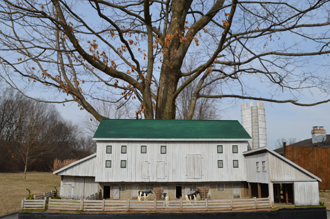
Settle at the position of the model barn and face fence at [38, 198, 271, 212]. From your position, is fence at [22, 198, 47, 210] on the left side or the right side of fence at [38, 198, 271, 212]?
right

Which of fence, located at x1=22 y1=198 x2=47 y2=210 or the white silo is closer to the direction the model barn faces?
the fence

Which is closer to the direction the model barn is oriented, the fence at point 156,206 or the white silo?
the fence

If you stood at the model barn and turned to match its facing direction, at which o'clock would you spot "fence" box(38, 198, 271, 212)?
The fence is roughly at 12 o'clock from the model barn.

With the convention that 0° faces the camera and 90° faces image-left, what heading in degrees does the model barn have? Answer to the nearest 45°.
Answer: approximately 0°

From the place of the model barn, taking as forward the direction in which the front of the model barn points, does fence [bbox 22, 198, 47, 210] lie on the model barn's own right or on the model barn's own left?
on the model barn's own right
